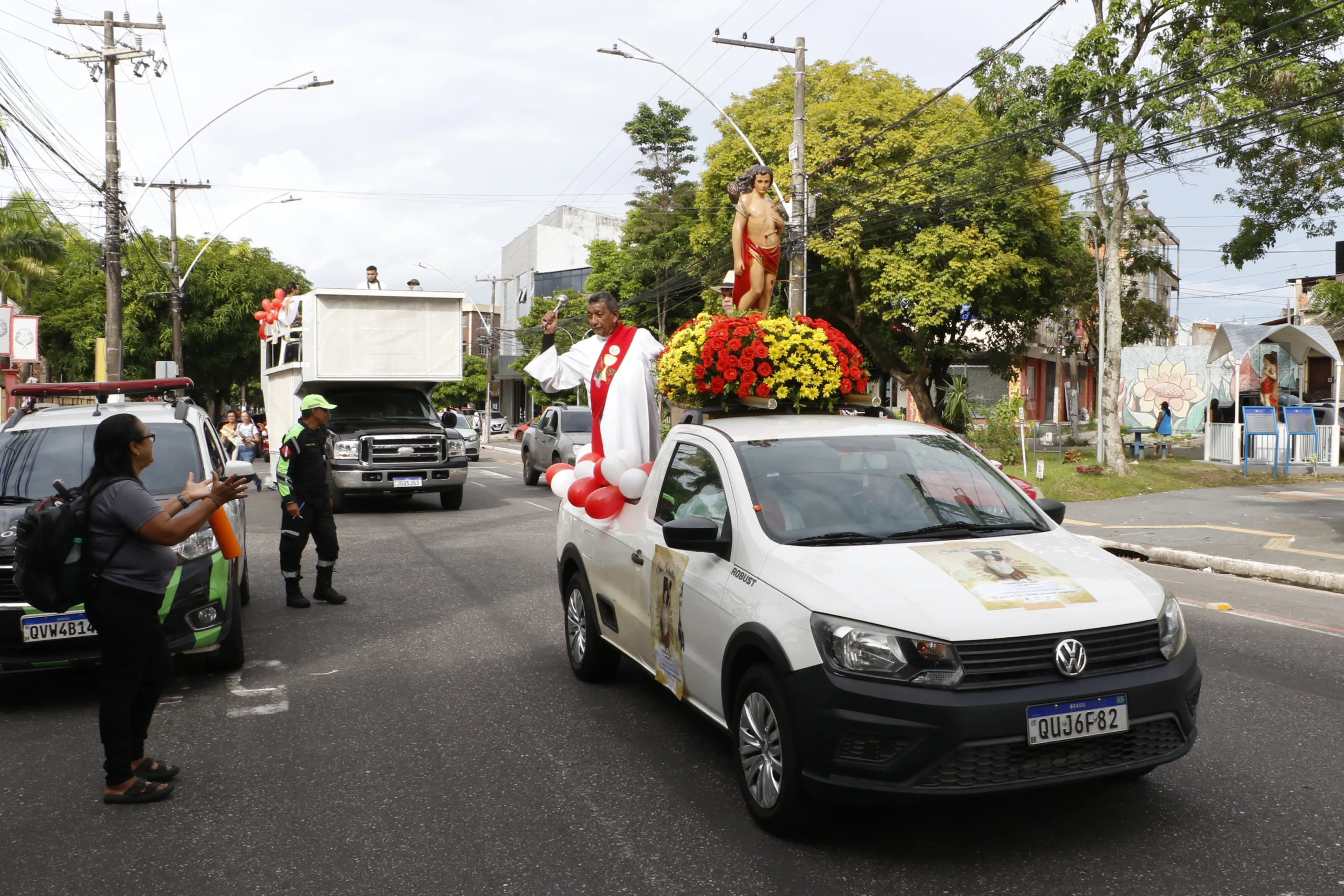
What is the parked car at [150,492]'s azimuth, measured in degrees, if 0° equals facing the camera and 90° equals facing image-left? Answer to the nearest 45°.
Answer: approximately 45°

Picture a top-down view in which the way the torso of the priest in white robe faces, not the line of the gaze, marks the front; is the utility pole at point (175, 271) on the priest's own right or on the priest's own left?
on the priest's own right

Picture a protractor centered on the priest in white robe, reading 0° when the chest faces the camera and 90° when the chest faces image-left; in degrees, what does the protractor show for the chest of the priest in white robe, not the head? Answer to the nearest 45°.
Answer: approximately 45°

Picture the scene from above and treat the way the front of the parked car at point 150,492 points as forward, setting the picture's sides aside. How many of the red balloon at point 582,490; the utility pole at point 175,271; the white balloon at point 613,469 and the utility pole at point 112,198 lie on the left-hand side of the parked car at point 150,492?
2

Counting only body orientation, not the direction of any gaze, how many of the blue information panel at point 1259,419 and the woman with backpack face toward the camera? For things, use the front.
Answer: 1

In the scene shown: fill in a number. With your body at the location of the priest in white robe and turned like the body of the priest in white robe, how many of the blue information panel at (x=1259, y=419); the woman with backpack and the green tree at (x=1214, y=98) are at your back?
2

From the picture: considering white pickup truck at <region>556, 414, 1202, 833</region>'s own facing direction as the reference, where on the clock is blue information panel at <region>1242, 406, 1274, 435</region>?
The blue information panel is roughly at 8 o'clock from the white pickup truck.

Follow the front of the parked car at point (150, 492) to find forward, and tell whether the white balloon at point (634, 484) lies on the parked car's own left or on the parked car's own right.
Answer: on the parked car's own left

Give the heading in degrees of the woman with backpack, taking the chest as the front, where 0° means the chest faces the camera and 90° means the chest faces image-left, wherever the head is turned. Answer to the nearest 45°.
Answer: approximately 270°

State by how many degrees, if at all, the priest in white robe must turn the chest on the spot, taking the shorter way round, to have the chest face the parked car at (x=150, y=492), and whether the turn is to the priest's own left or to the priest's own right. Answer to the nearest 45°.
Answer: approximately 45° to the priest's own right

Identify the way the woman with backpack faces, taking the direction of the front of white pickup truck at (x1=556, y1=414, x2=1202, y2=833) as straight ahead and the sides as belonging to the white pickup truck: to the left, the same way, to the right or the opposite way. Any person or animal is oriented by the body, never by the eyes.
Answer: to the left

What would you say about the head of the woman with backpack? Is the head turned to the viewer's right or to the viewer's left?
to the viewer's right
